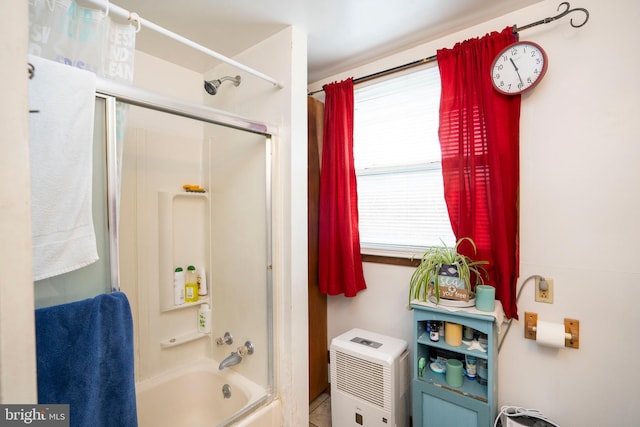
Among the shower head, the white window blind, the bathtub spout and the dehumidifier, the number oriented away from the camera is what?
0

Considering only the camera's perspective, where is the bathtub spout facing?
facing the viewer and to the left of the viewer

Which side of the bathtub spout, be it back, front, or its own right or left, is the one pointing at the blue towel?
front

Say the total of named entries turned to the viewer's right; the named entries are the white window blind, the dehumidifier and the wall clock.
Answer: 0

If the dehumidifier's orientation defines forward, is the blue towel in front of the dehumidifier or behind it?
in front

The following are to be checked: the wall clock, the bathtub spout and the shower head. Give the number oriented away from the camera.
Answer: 0

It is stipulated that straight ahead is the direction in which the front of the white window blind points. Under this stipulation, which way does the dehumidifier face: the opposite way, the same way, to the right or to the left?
the same way

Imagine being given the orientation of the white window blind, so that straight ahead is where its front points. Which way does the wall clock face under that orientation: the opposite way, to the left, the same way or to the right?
the same way

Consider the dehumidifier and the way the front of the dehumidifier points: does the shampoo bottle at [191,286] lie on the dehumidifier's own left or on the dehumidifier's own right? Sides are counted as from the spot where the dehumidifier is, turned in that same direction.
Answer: on the dehumidifier's own right

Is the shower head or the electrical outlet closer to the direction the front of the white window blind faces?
the shower head

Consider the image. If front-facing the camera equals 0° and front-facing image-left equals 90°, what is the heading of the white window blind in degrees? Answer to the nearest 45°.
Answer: approximately 45°

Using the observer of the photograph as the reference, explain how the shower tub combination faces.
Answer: facing the viewer and to the right of the viewer

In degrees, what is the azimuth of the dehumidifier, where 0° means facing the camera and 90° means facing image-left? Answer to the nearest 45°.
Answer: approximately 45°
